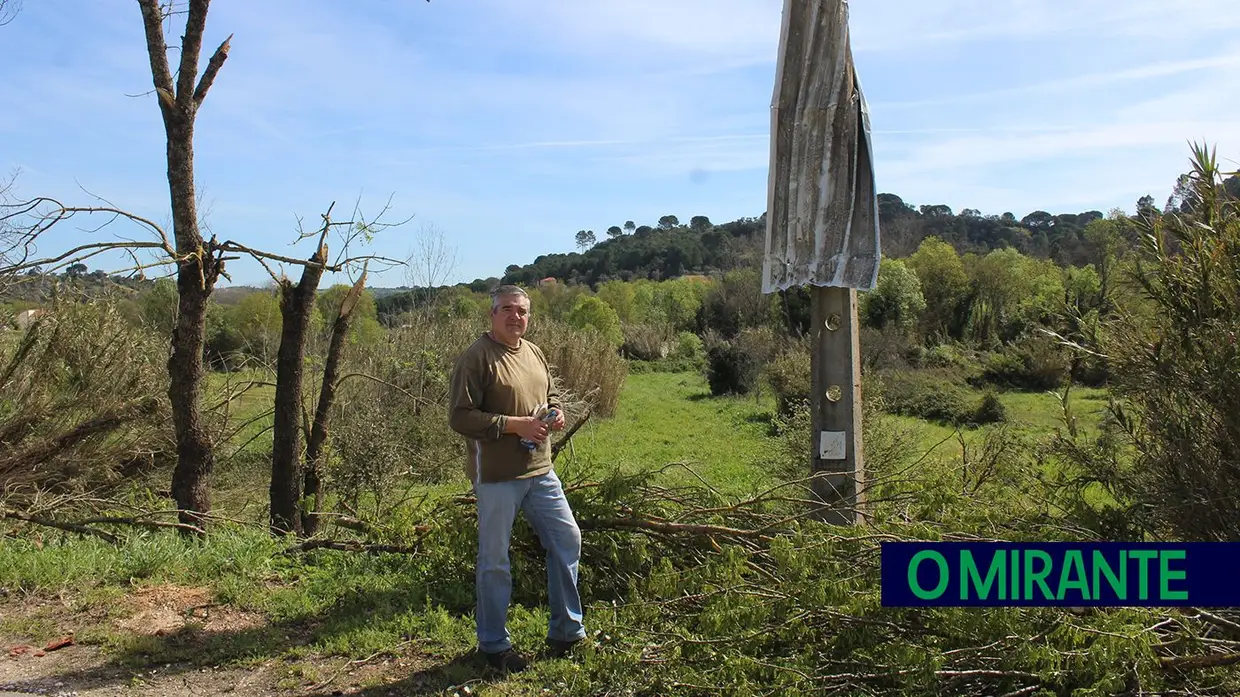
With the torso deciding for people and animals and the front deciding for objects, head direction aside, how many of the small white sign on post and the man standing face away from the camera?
0

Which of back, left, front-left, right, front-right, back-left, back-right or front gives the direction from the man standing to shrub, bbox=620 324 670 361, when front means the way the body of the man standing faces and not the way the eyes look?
back-left

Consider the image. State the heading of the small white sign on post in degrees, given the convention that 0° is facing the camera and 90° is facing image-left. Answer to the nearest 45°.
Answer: approximately 0°

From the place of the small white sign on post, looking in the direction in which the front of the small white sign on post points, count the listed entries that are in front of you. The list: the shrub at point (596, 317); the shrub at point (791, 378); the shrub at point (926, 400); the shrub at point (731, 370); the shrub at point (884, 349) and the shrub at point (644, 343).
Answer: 0

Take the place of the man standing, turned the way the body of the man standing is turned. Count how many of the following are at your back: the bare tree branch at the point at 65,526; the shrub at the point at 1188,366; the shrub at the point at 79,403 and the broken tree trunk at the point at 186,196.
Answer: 3

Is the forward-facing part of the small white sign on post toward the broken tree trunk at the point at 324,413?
no

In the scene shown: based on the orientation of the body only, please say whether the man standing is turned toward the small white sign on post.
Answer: no

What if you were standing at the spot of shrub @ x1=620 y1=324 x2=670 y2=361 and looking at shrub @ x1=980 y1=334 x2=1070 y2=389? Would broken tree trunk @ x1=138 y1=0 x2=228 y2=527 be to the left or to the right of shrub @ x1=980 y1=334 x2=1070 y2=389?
right

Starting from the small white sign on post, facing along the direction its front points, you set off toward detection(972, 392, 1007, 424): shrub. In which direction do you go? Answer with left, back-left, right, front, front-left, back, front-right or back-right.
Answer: back

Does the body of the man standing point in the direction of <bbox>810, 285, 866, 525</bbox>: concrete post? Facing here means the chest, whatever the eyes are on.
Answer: no

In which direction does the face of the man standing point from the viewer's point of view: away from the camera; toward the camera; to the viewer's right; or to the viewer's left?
toward the camera

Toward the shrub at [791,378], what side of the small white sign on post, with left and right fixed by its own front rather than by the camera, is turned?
back

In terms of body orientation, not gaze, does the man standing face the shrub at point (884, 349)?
no

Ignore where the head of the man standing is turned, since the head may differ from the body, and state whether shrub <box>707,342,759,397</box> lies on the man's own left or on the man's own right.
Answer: on the man's own left

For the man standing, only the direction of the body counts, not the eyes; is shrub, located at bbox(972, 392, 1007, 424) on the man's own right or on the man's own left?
on the man's own left

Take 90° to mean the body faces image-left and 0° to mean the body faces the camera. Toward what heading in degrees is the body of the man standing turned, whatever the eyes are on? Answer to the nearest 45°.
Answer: approximately 315°
